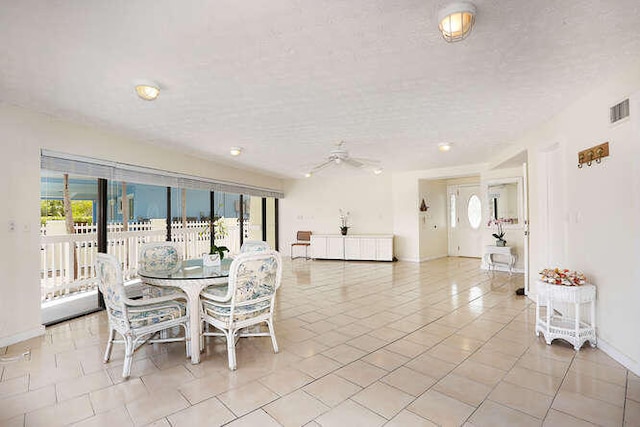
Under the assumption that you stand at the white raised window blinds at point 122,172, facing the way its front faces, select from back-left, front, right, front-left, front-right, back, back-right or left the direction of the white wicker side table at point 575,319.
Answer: front

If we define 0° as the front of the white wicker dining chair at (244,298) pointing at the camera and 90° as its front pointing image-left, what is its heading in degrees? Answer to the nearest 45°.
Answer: approximately 135°

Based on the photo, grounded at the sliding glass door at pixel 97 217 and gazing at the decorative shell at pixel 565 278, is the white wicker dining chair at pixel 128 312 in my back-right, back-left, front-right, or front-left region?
front-right

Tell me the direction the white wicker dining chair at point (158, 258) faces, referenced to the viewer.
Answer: facing the viewer

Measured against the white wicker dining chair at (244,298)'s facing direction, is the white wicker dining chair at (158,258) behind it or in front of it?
in front

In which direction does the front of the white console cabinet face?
toward the camera

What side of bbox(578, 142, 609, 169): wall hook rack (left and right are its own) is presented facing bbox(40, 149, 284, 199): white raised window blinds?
front

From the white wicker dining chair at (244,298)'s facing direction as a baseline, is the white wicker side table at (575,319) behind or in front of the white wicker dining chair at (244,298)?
behind

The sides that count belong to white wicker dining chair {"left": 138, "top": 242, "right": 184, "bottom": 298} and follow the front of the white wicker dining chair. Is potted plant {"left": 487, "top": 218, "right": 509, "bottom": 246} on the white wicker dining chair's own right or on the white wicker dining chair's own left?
on the white wicker dining chair's own left

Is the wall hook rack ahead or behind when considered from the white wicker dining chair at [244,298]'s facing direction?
behind

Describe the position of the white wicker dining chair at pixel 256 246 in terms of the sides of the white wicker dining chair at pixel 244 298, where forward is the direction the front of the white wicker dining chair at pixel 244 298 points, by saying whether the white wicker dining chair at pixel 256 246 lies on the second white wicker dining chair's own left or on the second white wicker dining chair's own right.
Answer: on the second white wicker dining chair's own right

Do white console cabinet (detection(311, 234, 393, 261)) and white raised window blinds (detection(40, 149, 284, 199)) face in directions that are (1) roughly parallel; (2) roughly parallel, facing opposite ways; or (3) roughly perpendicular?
roughly perpendicular

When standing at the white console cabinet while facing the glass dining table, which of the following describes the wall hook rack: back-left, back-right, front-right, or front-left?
front-left

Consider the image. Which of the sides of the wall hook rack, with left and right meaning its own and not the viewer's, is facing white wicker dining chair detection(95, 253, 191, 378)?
front

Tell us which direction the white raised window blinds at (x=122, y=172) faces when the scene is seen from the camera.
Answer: facing the viewer and to the right of the viewer

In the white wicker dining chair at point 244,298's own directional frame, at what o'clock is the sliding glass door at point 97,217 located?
The sliding glass door is roughly at 12 o'clock from the white wicker dining chair.
